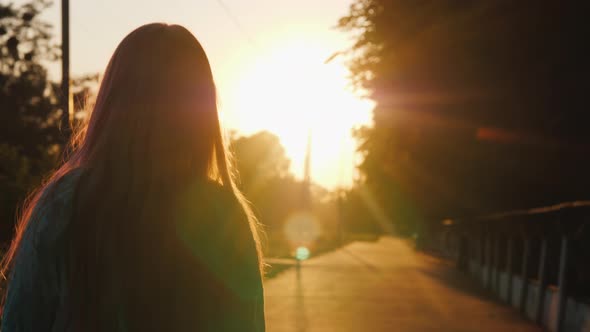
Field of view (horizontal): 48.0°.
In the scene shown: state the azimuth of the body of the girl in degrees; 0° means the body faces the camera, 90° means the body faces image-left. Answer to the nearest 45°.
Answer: approximately 180°

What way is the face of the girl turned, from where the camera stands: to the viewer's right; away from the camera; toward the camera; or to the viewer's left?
away from the camera

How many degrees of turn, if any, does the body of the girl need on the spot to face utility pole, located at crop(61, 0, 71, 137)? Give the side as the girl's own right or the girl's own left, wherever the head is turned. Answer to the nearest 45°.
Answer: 0° — they already face it

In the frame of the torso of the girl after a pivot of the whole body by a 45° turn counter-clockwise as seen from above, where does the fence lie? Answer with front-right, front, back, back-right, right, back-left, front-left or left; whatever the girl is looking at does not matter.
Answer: right
